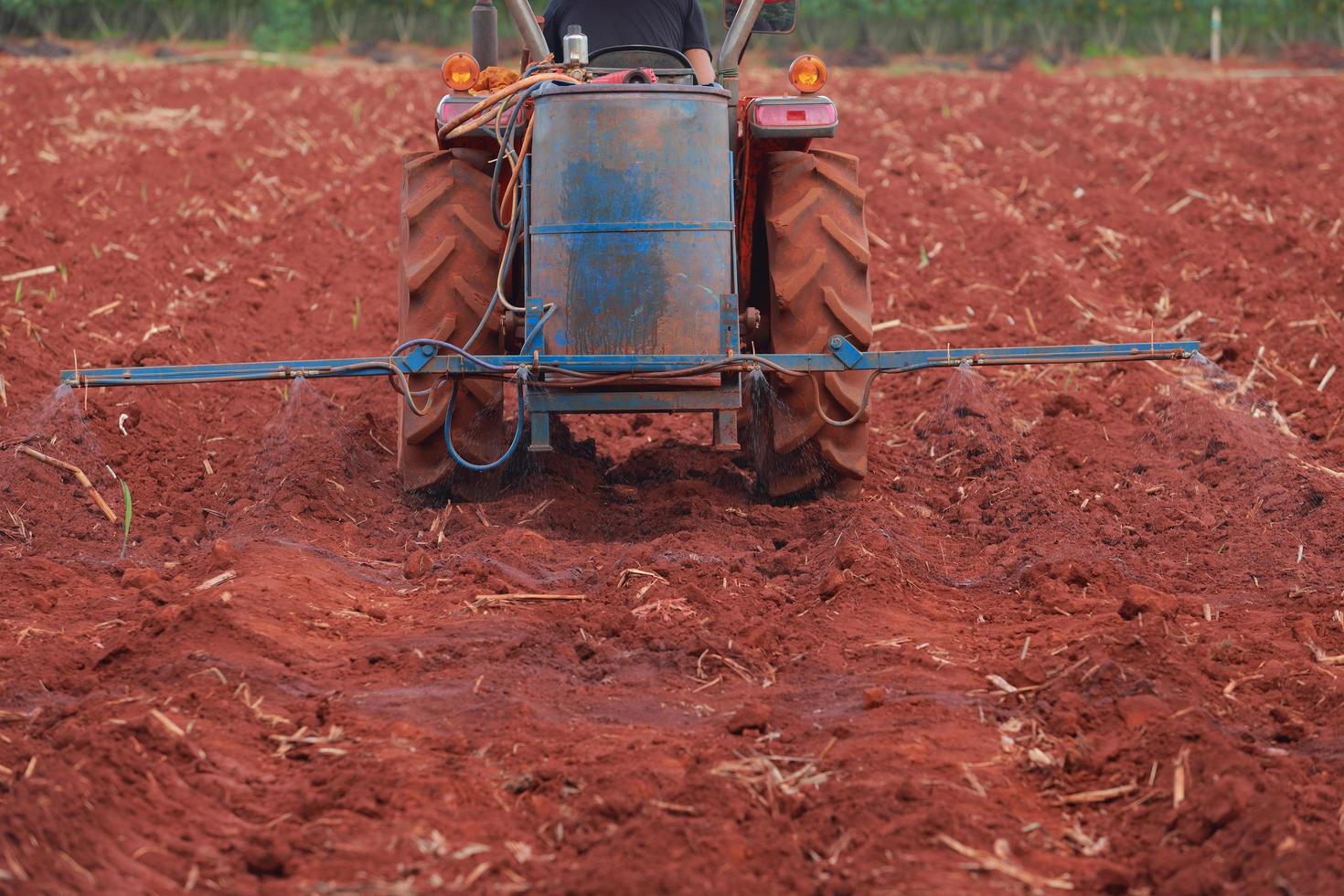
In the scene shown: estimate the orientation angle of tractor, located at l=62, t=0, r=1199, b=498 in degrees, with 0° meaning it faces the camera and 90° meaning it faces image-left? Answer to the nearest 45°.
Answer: approximately 180°

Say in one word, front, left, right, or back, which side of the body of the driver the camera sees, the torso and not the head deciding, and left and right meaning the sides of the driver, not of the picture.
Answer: back

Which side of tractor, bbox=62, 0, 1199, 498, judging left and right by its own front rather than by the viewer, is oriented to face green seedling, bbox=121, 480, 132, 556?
left
